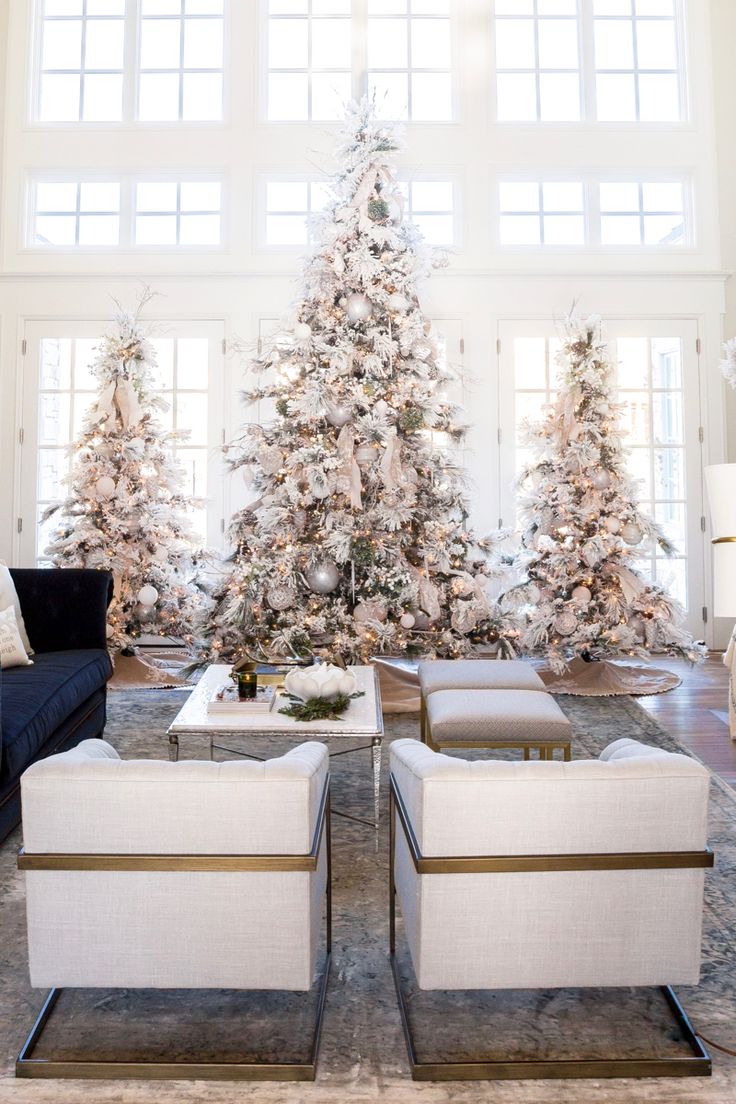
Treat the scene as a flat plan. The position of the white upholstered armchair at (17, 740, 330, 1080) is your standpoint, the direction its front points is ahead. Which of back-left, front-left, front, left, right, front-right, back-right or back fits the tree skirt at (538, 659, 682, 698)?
front-right

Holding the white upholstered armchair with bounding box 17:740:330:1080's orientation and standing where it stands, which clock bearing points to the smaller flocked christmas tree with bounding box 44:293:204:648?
The smaller flocked christmas tree is roughly at 12 o'clock from the white upholstered armchair.

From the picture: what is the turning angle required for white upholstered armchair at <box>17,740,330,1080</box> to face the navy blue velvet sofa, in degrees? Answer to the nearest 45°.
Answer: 0° — it already faces it

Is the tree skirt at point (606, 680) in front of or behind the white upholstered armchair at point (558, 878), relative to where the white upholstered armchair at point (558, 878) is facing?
in front

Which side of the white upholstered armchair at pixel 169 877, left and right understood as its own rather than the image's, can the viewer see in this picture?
back

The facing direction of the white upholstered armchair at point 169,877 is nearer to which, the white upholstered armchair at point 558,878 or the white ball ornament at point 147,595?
the white ball ornament

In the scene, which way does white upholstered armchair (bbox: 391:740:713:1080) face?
away from the camera

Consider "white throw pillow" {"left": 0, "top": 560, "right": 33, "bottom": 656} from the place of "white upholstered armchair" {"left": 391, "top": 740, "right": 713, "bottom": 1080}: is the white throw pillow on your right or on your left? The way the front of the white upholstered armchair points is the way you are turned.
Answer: on your left

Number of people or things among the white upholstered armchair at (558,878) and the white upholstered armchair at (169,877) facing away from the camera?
2

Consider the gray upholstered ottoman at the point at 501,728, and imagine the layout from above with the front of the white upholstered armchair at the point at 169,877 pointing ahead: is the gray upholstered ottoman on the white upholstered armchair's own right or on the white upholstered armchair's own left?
on the white upholstered armchair's own right

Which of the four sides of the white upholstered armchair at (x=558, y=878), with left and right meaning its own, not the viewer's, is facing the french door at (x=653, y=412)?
front

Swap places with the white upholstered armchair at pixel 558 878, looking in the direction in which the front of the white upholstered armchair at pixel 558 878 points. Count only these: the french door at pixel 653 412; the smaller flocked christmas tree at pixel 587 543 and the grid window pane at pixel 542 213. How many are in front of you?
3

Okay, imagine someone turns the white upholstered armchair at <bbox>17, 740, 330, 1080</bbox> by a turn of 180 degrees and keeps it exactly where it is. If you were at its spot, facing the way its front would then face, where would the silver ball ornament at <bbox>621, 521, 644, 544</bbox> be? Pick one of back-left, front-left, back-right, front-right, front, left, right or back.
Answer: back-left

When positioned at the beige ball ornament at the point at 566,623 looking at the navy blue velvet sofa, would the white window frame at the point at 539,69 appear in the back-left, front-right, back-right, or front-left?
back-right
